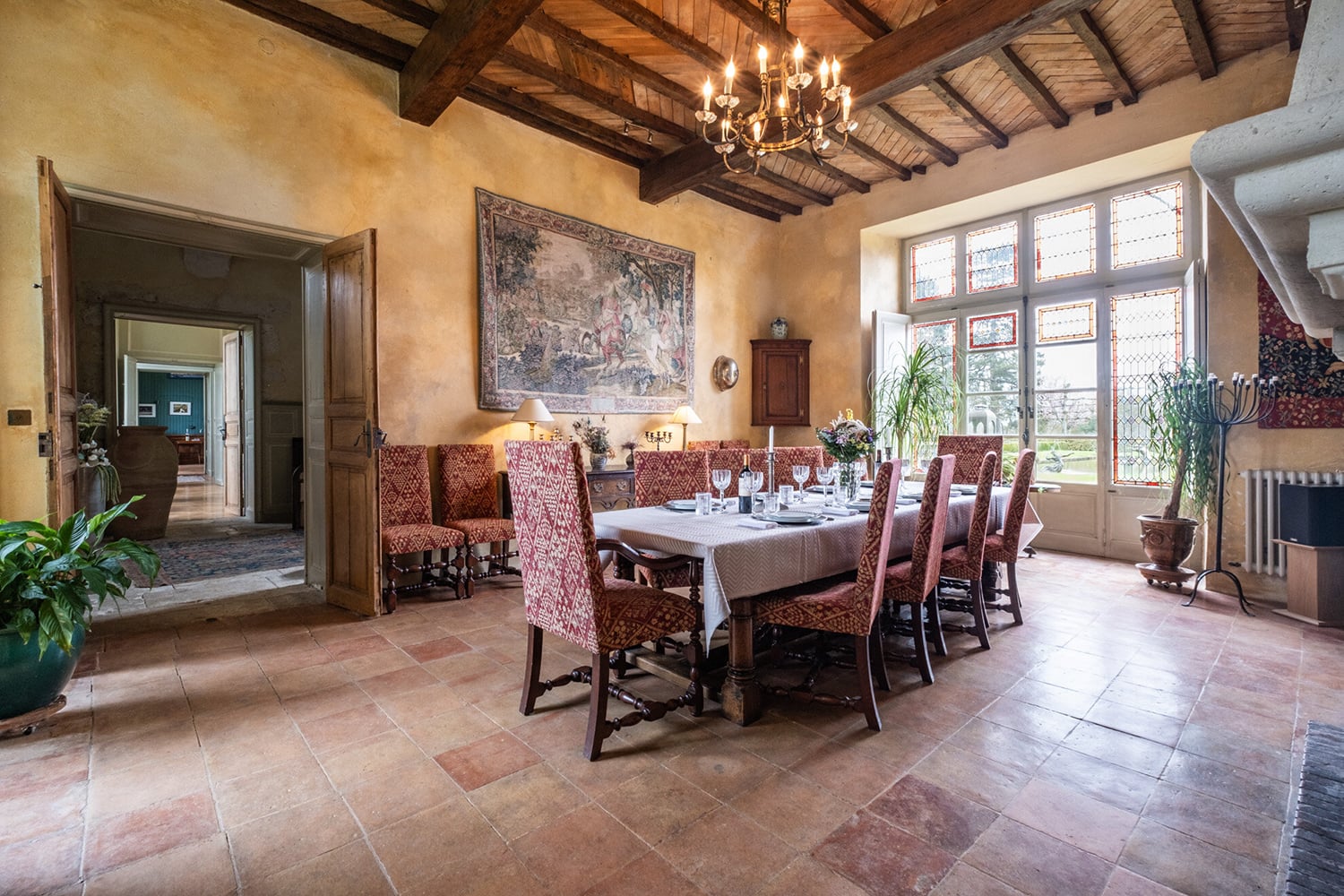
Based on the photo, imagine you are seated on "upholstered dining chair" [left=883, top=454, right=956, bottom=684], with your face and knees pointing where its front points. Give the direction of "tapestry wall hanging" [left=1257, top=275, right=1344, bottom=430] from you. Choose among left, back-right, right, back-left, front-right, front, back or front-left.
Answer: right

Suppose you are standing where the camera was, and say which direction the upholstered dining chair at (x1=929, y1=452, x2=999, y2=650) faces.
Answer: facing away from the viewer and to the left of the viewer

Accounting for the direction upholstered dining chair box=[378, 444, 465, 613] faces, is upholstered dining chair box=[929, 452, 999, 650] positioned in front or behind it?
in front

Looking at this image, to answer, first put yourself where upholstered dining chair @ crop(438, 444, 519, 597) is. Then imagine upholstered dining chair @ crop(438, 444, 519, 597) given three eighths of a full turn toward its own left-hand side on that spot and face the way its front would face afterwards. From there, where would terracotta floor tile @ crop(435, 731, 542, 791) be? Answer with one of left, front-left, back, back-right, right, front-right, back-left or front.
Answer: back

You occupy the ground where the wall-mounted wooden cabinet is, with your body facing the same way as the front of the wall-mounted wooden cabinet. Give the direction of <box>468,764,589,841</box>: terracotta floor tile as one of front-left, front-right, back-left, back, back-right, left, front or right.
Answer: front

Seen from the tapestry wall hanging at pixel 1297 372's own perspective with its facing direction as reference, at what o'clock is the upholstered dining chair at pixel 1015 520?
The upholstered dining chair is roughly at 1 o'clock from the tapestry wall hanging.

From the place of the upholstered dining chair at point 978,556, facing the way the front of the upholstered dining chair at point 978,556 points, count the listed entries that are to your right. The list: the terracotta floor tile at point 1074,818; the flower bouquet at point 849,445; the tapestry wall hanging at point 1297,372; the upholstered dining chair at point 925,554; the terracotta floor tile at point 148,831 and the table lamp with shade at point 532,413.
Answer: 1

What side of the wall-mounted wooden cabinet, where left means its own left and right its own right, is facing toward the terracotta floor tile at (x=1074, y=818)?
front

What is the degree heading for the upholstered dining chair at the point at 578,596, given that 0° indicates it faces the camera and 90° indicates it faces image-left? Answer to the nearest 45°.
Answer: approximately 225°

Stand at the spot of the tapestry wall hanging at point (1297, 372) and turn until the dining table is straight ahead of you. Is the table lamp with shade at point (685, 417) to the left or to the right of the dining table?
right

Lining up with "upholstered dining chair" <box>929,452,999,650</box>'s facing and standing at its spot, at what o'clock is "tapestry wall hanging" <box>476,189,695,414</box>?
The tapestry wall hanging is roughly at 11 o'clock from the upholstered dining chair.

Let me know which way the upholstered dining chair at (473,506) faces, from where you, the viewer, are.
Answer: facing the viewer and to the right of the viewer

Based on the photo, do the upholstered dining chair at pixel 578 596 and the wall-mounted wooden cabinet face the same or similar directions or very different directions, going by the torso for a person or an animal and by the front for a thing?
very different directions
